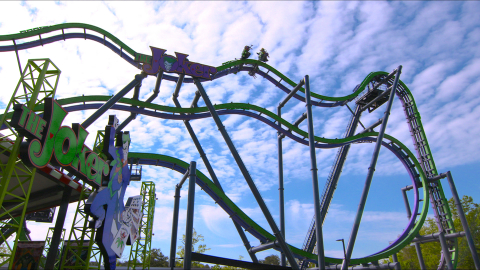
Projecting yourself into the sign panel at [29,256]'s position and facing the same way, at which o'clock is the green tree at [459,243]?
The green tree is roughly at 9 o'clock from the sign panel.

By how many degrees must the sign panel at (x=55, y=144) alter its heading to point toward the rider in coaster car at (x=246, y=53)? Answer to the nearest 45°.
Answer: approximately 45° to its left

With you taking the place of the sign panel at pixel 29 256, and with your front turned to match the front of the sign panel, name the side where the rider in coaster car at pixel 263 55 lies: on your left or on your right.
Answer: on your left

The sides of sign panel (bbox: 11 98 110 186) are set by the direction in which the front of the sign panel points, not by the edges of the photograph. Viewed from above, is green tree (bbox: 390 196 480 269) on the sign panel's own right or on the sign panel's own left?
on the sign panel's own left

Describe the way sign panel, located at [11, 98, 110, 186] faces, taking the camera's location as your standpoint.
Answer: facing the viewer and to the right of the viewer

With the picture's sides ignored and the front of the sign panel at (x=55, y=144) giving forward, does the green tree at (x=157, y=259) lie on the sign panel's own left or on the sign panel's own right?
on the sign panel's own left

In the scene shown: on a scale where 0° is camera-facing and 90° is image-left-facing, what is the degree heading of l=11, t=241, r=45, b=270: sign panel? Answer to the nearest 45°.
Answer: approximately 0°

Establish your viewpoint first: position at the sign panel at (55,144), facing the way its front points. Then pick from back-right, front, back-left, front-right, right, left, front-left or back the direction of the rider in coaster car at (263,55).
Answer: front-left

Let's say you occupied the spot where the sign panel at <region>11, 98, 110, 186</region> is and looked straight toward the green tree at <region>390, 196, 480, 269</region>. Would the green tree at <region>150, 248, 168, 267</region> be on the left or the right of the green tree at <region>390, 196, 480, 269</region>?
left
